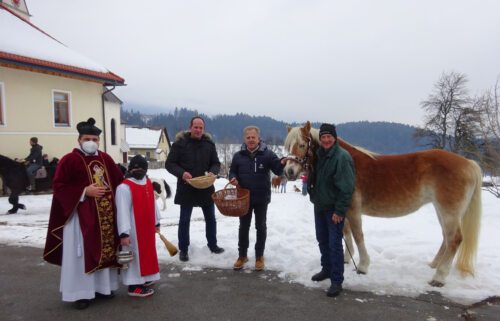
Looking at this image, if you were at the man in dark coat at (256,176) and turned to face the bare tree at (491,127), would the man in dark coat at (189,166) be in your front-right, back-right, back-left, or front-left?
back-left

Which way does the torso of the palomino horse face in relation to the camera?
to the viewer's left

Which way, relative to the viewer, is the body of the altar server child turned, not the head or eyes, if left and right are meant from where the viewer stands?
facing the viewer and to the right of the viewer

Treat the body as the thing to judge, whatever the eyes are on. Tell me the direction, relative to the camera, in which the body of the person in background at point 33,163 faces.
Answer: to the viewer's left

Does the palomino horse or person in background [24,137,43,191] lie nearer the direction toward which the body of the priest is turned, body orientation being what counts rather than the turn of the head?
the palomino horse

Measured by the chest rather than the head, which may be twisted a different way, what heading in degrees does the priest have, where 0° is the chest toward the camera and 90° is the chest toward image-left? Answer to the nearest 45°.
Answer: approximately 315°

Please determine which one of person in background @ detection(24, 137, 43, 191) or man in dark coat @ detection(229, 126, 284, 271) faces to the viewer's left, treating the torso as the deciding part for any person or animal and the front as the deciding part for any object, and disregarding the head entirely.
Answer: the person in background

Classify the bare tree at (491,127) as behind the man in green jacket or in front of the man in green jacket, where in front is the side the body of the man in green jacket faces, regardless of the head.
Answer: behind
